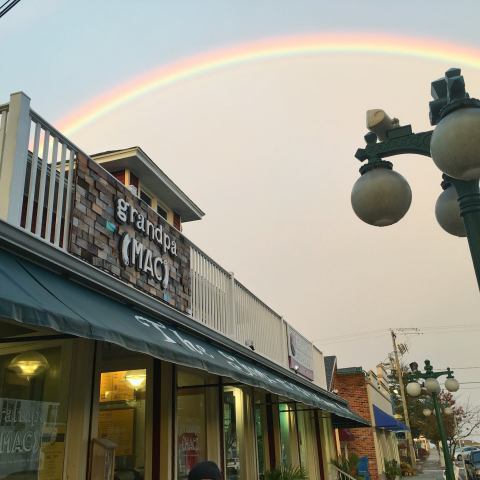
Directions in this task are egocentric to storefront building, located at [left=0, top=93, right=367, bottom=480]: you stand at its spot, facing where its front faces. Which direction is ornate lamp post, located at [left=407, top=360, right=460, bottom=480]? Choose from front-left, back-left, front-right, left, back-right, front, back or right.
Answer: left

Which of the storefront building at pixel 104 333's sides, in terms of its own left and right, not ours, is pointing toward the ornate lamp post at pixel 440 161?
front

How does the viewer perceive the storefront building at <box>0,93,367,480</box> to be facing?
facing the viewer and to the right of the viewer
